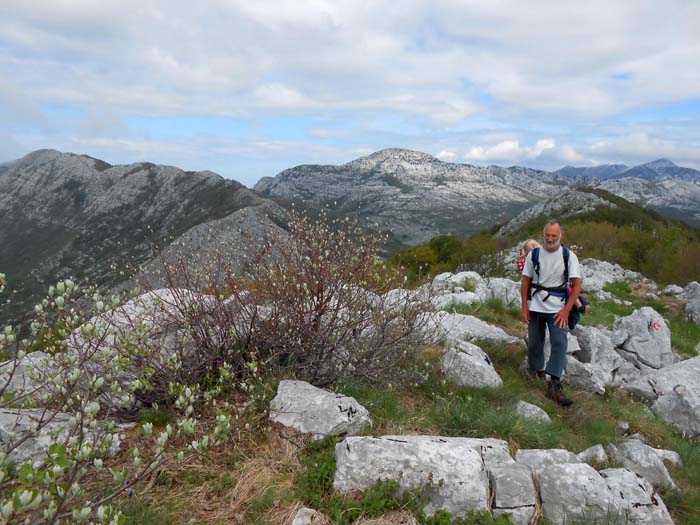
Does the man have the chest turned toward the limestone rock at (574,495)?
yes

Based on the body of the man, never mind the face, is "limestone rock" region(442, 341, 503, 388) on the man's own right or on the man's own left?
on the man's own right

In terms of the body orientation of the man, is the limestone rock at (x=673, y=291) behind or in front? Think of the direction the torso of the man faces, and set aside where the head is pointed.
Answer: behind

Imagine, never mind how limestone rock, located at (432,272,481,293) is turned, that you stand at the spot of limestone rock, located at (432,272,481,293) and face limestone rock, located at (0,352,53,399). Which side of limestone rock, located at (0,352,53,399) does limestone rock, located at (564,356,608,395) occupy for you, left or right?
left

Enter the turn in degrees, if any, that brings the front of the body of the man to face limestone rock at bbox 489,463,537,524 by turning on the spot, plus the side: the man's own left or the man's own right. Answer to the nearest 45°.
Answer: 0° — they already face it

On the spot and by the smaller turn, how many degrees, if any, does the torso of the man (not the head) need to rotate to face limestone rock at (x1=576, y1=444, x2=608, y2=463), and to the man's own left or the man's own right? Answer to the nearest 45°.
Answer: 0° — they already face it

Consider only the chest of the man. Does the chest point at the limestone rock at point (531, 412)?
yes

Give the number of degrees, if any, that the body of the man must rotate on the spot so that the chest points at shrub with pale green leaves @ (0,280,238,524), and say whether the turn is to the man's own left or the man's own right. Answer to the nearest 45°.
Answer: approximately 45° to the man's own right

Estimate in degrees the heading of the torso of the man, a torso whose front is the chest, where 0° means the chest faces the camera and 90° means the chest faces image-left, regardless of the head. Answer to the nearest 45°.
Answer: approximately 0°

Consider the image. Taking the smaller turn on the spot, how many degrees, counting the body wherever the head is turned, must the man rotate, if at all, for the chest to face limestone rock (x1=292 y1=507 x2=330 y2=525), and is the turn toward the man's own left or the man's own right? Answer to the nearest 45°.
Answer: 0° — they already face it

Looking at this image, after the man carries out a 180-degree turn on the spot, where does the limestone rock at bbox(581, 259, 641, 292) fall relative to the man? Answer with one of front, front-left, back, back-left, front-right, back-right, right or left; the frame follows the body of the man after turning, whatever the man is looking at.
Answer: front

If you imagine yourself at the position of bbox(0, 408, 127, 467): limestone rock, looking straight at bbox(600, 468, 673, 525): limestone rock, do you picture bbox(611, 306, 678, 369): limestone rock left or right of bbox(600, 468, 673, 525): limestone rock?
left

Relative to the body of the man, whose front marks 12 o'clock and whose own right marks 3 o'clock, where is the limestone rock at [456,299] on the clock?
The limestone rock is roughly at 5 o'clock from the man.
